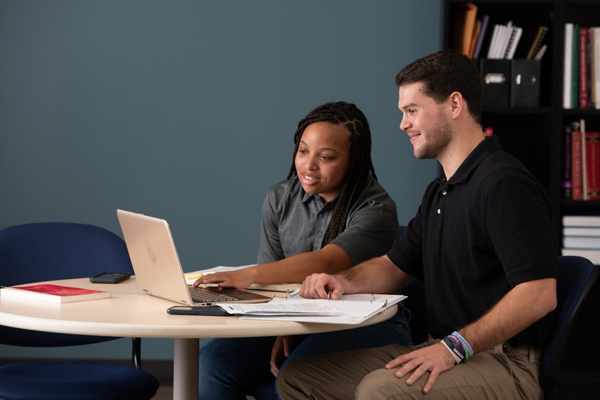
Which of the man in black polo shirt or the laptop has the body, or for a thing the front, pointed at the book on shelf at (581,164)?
the laptop

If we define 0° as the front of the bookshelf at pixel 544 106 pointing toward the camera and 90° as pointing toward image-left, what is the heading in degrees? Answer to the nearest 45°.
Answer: approximately 0°

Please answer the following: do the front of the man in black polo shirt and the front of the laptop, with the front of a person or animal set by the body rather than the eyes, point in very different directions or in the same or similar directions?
very different directions

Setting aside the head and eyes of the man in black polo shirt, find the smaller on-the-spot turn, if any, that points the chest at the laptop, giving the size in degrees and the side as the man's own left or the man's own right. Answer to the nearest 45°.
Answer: approximately 45° to the man's own right

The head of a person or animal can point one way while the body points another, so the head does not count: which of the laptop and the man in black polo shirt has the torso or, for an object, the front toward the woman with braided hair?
the laptop

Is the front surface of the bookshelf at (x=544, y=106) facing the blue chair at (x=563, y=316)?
yes

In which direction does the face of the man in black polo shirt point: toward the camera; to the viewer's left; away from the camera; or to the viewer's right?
to the viewer's left

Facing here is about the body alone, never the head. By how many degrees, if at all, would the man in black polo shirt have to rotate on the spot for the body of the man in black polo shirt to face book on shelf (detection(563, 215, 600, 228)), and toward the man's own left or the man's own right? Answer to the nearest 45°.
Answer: approximately 135° to the man's own right

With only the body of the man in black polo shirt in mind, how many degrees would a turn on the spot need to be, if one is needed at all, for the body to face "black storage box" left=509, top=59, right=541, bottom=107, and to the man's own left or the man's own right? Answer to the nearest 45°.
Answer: approximately 135° to the man's own right

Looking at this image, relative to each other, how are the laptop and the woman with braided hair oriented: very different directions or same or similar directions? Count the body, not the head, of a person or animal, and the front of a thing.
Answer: very different directions

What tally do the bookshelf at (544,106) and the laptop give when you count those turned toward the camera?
1

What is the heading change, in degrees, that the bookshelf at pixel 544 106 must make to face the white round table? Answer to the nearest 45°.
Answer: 0° — it already faces it
